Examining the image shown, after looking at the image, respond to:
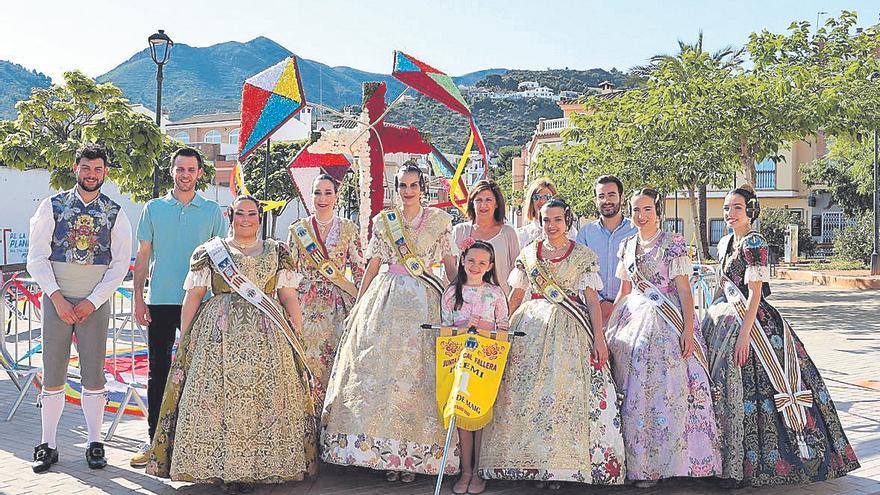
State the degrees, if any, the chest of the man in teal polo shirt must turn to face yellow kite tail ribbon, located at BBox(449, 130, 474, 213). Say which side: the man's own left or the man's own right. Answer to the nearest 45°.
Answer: approximately 90° to the man's own left

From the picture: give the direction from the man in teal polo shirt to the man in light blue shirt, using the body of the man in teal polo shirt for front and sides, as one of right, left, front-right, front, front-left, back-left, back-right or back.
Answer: left

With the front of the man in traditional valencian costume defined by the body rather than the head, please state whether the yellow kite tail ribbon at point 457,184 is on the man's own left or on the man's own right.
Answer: on the man's own left

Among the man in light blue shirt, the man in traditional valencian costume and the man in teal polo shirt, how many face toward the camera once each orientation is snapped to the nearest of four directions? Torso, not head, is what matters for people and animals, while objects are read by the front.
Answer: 3

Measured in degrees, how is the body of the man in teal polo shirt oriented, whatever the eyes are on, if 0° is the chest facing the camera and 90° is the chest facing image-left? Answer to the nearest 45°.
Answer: approximately 0°

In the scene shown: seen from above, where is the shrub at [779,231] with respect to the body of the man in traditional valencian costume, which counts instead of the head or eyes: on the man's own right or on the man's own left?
on the man's own left

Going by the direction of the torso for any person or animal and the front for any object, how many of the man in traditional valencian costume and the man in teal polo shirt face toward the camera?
2

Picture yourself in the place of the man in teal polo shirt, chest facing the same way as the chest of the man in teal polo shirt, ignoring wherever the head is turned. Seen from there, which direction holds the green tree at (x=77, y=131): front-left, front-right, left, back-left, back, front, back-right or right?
back

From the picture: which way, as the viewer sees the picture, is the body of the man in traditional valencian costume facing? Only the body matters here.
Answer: toward the camera

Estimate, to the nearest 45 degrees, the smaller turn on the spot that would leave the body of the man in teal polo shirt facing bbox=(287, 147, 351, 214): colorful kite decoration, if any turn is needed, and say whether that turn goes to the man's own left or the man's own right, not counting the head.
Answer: approximately 135° to the man's own left

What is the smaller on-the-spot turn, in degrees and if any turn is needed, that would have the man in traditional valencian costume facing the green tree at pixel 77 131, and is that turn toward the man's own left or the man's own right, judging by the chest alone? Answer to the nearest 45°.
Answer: approximately 180°

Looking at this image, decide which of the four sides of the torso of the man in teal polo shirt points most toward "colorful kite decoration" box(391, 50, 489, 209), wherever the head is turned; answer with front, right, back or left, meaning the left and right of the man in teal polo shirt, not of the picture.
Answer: left
